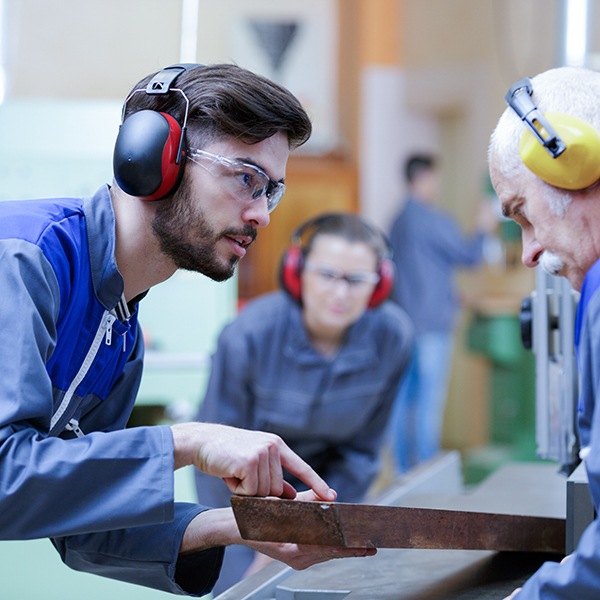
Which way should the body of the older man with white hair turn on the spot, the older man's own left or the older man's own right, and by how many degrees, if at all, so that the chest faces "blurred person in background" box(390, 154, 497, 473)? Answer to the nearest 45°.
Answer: approximately 90° to the older man's own right

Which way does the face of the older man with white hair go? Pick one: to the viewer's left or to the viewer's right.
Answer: to the viewer's left

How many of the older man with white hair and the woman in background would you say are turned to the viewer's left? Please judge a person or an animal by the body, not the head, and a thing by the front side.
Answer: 1

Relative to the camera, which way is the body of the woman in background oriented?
toward the camera

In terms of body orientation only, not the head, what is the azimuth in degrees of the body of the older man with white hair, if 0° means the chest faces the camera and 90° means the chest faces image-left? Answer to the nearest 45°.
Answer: approximately 90°

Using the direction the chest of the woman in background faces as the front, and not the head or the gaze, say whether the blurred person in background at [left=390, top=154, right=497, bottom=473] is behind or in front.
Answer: behind

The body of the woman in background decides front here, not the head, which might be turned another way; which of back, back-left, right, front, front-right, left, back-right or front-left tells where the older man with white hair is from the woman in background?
front

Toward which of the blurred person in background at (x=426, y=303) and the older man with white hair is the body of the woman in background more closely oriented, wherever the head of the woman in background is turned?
the older man with white hair

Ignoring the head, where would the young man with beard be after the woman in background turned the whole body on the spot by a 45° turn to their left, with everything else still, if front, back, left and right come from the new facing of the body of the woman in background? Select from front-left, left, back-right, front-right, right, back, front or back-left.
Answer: front-right

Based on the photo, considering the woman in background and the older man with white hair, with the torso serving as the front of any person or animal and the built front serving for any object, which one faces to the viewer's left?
the older man with white hair

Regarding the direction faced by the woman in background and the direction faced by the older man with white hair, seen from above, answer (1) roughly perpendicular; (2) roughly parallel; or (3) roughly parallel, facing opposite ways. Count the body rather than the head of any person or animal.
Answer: roughly perpendicular

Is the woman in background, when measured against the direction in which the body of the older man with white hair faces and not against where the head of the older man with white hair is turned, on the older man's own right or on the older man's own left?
on the older man's own right
